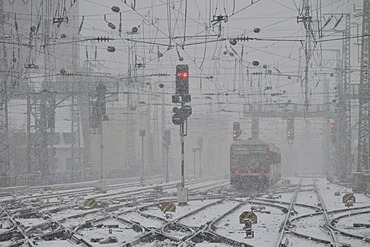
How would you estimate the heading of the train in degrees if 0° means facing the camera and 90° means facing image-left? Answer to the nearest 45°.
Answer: approximately 0°

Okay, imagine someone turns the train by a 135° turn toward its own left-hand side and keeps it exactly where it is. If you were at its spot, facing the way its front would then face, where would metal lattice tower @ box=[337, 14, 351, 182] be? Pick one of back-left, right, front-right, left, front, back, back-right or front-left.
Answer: front

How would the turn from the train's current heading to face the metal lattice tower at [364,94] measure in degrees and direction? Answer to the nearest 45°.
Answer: approximately 90° to its left
